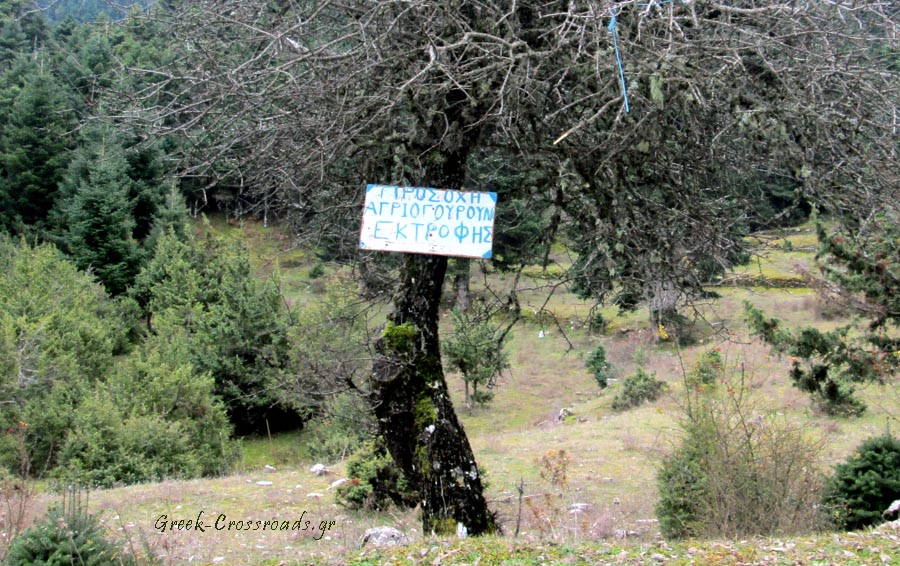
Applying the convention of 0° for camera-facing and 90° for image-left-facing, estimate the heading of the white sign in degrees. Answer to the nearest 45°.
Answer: approximately 0°

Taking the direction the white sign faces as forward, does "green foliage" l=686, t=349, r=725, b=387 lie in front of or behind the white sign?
behind

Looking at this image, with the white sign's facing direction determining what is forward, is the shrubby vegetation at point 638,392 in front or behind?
behind

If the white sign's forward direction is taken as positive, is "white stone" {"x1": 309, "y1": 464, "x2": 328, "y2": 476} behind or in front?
behind
